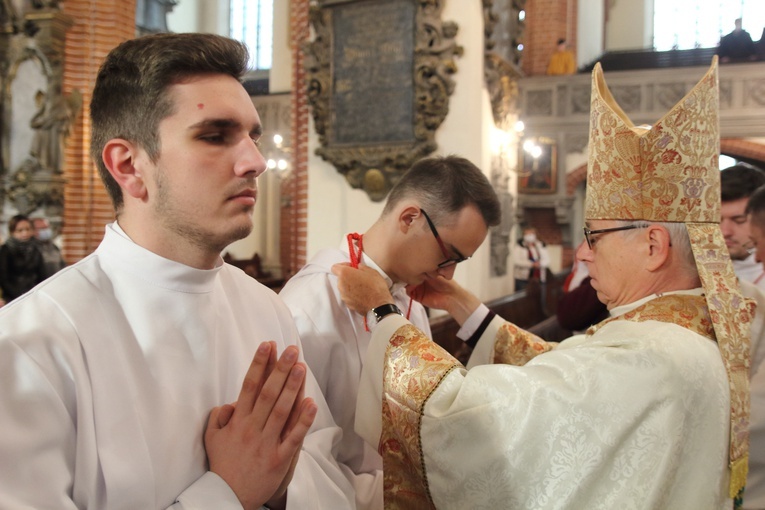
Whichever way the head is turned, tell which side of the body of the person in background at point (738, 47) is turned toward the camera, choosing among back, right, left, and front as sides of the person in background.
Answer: front

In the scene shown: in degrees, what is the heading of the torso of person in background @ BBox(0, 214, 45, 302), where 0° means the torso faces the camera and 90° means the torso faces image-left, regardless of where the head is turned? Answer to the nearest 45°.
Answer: approximately 315°

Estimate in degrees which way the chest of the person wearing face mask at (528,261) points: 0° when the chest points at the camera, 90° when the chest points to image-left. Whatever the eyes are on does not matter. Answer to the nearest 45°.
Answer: approximately 0°

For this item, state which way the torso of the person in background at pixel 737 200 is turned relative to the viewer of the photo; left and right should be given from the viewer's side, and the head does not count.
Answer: facing the viewer and to the left of the viewer

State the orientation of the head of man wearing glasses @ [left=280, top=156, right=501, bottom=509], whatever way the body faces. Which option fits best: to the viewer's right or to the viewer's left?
to the viewer's right

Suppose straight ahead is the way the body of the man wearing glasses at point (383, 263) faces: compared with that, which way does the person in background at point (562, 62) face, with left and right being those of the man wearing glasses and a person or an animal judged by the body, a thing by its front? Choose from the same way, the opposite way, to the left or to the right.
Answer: to the right

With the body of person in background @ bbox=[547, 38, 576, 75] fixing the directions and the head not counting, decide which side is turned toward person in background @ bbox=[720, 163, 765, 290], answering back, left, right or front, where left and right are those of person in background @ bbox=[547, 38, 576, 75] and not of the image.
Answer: front

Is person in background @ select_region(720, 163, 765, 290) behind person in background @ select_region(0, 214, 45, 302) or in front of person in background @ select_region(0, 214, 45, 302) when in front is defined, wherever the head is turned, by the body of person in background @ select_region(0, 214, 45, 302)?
in front

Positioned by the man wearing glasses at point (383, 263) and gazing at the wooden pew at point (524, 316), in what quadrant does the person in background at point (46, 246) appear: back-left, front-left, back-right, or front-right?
front-left

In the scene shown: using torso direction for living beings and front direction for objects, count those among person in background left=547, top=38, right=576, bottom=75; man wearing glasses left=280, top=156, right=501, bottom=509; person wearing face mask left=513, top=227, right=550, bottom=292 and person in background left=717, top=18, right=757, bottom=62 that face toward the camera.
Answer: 3

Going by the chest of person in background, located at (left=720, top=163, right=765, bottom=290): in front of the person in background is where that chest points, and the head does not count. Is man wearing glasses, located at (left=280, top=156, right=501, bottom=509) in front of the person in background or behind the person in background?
in front

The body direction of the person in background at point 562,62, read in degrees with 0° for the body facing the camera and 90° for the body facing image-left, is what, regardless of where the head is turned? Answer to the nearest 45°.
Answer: approximately 0°
